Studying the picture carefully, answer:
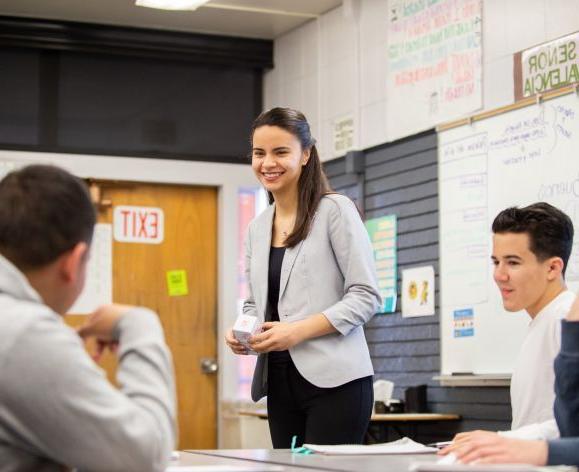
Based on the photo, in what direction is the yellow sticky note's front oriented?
toward the camera

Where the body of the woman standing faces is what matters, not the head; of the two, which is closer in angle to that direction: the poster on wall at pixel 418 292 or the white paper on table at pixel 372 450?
the white paper on table

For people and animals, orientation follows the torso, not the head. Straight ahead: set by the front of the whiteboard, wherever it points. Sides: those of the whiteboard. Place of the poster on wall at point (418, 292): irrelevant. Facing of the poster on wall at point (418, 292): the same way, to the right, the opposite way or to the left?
the same way

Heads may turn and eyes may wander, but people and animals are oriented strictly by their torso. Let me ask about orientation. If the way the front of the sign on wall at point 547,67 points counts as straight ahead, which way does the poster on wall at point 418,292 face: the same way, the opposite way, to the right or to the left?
the same way

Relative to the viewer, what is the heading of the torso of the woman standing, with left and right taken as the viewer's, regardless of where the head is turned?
facing the viewer and to the left of the viewer

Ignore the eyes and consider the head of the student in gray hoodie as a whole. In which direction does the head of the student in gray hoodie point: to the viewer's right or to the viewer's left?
to the viewer's right

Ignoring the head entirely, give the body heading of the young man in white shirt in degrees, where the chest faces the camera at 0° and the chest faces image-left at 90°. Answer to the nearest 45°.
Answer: approximately 90°

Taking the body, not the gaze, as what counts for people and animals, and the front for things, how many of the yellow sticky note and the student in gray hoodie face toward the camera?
1

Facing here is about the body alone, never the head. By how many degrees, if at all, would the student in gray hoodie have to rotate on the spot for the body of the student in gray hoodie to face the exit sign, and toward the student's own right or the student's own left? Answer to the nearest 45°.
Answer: approximately 45° to the student's own left

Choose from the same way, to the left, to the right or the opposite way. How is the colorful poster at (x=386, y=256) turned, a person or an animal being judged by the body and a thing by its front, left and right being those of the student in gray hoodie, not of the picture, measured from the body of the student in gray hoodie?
the opposite way

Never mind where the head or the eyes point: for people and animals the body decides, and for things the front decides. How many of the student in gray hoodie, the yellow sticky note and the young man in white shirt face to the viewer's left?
1

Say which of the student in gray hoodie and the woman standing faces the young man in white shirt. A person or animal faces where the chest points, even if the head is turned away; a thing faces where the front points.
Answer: the student in gray hoodie

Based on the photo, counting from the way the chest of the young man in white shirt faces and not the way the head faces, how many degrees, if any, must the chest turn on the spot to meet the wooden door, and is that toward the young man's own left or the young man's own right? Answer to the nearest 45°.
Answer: approximately 45° to the young man's own right

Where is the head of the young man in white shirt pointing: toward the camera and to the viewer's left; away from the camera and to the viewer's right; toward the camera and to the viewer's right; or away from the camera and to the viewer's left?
toward the camera and to the viewer's left

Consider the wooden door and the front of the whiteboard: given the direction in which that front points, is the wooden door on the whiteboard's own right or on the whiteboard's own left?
on the whiteboard's own right
